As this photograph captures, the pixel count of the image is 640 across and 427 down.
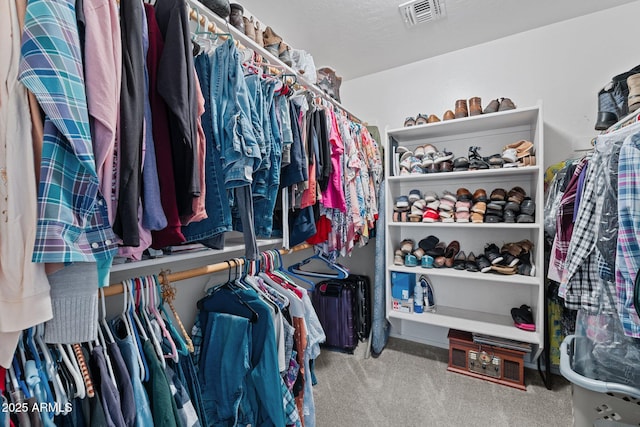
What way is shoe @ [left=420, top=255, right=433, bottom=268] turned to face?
toward the camera

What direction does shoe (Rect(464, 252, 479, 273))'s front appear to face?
toward the camera

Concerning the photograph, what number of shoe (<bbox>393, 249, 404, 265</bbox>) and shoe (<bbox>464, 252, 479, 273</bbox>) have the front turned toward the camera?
2

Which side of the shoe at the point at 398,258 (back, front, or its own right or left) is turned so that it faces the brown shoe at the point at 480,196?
left

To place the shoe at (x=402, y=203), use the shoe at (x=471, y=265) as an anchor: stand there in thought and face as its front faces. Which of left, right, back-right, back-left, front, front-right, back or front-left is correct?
right

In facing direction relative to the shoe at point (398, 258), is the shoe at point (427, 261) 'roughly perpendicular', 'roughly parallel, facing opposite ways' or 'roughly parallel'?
roughly parallel

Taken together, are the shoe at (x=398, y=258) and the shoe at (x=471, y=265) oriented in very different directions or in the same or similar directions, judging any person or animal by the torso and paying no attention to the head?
same or similar directions

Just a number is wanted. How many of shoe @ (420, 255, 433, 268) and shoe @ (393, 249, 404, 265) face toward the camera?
2

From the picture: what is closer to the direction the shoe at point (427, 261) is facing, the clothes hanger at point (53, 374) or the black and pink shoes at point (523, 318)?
the clothes hanger

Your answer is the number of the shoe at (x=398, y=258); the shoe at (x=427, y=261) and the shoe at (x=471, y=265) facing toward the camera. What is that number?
3
